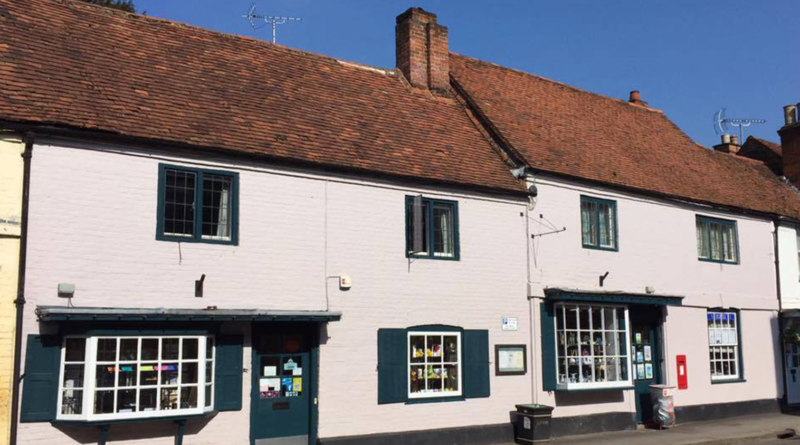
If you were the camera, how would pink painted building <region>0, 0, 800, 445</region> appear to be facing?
facing the viewer and to the right of the viewer
